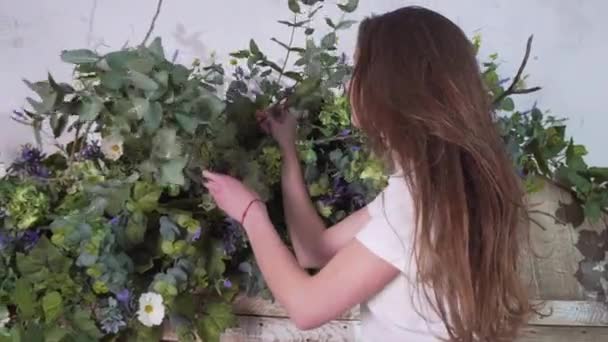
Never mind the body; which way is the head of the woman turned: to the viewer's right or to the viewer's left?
to the viewer's left

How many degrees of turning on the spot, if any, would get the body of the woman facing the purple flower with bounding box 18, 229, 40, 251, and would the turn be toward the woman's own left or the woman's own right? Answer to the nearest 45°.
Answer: approximately 45° to the woman's own left

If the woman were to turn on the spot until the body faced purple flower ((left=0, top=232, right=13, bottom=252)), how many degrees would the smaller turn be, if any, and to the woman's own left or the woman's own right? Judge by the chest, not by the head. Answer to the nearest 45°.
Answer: approximately 45° to the woman's own left

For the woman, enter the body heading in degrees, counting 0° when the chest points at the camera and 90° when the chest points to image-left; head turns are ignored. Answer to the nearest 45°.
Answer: approximately 135°
